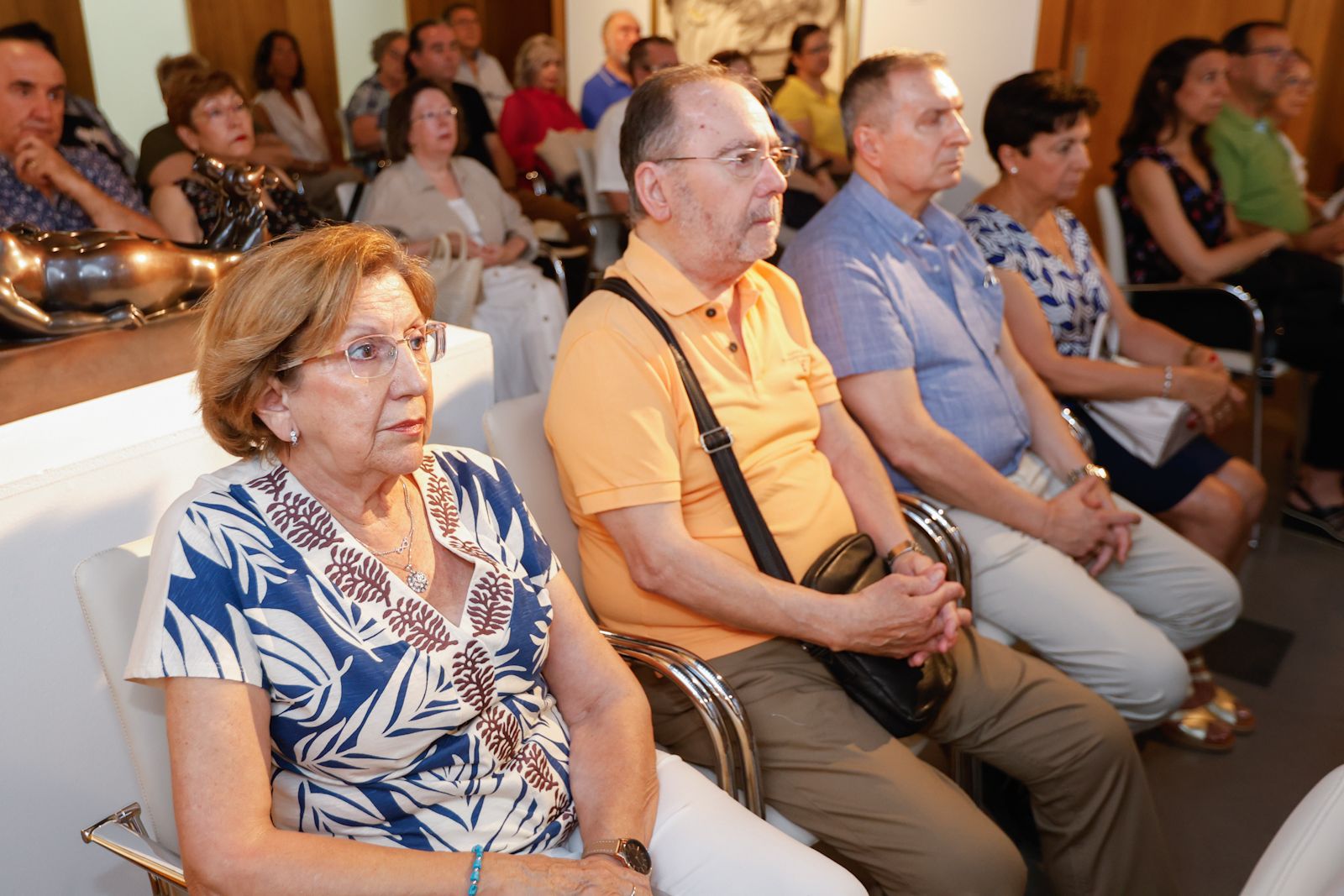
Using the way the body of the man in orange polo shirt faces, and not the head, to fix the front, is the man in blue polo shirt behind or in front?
behind

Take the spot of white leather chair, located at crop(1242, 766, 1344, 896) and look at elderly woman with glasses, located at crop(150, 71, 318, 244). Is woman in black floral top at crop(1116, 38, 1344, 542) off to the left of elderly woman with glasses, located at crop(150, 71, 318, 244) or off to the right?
right
